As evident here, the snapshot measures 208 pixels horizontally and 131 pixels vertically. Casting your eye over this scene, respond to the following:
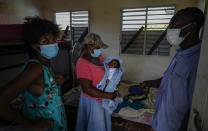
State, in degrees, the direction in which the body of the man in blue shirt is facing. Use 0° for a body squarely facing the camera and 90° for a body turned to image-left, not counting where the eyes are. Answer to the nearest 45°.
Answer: approximately 90°

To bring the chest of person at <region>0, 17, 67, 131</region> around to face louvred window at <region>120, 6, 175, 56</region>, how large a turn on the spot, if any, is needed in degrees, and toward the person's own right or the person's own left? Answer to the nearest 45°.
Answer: approximately 90° to the person's own left

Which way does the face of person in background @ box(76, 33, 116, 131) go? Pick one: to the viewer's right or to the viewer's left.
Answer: to the viewer's right

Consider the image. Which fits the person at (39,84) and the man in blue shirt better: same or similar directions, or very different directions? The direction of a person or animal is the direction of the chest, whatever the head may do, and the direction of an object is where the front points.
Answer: very different directions

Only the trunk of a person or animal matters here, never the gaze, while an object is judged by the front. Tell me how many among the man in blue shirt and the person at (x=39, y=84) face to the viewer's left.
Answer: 1

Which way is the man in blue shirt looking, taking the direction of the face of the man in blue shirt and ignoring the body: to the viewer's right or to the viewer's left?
to the viewer's left
